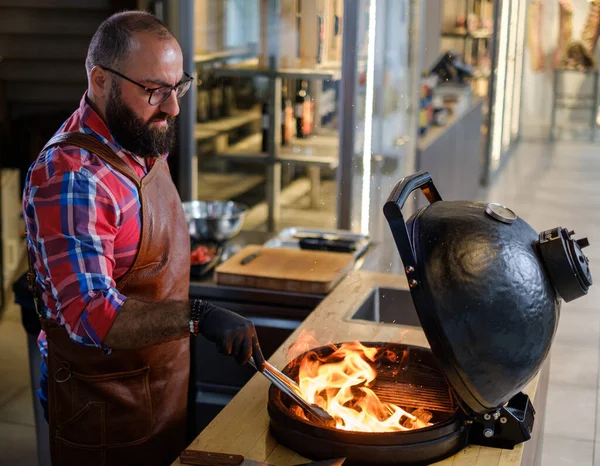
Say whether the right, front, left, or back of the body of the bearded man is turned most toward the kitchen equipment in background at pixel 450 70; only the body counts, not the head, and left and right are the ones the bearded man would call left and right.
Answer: left

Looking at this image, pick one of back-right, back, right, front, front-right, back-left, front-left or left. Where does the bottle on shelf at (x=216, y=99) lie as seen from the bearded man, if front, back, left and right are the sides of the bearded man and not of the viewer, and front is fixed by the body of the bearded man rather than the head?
back-left

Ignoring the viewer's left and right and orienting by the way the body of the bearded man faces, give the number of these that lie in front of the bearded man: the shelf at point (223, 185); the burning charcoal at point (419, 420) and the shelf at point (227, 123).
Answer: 1

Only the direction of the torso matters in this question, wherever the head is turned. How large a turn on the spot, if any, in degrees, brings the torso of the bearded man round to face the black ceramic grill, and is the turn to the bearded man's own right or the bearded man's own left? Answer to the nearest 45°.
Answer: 0° — they already face it

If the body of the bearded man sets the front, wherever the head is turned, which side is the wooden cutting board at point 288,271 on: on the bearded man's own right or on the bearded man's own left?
on the bearded man's own left

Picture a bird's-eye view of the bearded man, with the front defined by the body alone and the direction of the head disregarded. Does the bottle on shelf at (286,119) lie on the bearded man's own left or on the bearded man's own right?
on the bearded man's own left

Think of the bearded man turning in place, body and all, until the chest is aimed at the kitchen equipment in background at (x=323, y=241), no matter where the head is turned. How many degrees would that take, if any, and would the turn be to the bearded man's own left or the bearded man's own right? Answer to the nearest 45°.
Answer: approximately 90° to the bearded man's own left

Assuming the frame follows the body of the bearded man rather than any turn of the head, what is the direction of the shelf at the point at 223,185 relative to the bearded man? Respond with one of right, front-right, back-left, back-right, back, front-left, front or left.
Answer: back-left

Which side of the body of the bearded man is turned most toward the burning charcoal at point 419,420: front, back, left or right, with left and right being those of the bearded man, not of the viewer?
front

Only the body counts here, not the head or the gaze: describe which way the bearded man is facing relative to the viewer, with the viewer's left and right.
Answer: facing the viewer and to the right of the viewer
